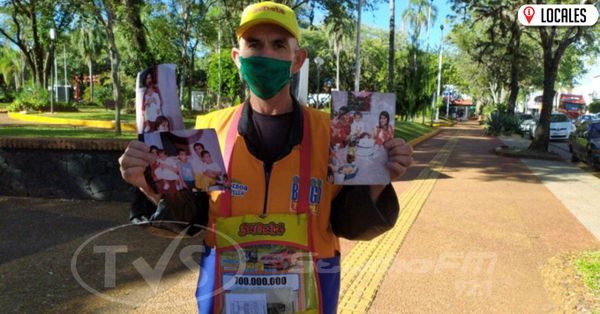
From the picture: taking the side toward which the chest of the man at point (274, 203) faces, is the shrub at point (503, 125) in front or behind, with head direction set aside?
behind

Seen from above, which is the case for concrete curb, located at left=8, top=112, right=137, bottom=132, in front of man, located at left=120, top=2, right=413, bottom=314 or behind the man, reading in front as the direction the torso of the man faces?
behind

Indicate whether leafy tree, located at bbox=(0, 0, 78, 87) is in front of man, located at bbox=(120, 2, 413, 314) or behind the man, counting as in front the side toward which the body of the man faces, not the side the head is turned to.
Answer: behind

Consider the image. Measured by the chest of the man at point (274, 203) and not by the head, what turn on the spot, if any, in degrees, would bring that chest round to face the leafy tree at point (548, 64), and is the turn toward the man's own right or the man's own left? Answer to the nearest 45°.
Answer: approximately 135° to the man's own left

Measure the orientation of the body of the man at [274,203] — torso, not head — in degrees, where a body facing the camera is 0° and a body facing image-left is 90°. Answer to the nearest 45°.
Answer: approximately 0°

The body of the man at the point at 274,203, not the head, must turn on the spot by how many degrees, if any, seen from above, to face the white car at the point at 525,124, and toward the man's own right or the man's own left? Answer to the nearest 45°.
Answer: approximately 135° to the man's own left

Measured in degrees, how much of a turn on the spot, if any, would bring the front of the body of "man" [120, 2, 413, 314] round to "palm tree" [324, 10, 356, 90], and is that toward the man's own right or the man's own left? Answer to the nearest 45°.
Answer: approximately 180°
